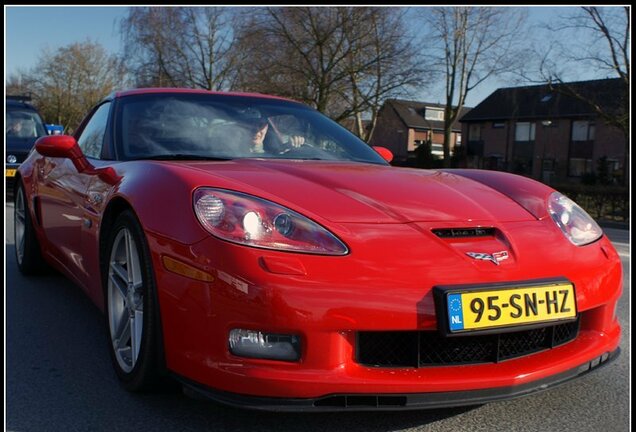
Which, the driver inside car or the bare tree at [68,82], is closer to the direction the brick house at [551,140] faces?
the driver inside car

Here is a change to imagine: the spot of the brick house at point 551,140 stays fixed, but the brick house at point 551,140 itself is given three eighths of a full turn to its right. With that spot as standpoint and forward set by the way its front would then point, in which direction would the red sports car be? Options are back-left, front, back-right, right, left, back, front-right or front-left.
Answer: back-left

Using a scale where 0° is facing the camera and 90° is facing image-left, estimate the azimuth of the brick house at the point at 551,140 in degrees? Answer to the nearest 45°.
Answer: approximately 0°

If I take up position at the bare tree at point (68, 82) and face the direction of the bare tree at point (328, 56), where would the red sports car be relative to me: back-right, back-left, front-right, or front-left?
front-right

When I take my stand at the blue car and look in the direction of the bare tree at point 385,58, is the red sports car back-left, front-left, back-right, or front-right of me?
back-right

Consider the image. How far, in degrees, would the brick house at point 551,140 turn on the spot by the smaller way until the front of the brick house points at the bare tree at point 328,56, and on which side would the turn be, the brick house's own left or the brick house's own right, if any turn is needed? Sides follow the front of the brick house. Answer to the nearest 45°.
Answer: approximately 45° to the brick house's own right

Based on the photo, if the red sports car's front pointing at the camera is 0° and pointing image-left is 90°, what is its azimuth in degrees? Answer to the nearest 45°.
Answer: approximately 315°

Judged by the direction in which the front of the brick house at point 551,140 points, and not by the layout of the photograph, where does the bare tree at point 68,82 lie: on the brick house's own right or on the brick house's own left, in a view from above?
on the brick house's own right

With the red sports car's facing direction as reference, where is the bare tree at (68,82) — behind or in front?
behind

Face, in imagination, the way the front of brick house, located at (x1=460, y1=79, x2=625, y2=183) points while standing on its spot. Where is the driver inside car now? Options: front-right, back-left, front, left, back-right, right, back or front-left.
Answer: front
